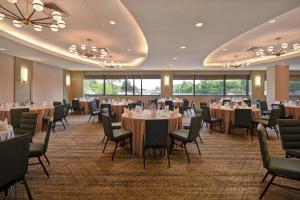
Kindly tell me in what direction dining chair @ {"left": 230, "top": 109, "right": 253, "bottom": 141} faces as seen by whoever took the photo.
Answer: facing away from the viewer and to the left of the viewer

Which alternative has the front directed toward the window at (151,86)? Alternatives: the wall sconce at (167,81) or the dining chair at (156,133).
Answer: the dining chair

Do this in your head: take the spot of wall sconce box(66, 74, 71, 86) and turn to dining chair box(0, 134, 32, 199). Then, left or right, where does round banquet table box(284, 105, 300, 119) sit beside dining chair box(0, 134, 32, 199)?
left

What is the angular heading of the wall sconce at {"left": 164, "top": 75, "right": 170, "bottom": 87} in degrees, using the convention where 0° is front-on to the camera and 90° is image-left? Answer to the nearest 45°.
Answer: approximately 0°

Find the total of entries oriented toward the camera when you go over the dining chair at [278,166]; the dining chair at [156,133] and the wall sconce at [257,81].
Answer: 1

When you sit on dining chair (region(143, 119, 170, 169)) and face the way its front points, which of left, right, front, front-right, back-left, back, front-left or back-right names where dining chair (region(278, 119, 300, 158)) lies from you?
right

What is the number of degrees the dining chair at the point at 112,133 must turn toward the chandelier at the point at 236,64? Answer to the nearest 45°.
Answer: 0° — it already faces it

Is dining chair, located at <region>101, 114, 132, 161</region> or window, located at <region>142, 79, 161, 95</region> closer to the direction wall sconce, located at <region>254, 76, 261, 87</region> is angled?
the dining chair

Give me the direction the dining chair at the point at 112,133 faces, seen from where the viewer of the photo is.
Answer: facing away from the viewer and to the right of the viewer

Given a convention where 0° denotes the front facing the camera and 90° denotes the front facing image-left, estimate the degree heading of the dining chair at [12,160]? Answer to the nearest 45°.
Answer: approximately 135°

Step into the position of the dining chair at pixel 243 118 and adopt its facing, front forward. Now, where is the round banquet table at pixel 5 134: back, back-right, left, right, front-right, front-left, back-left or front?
left

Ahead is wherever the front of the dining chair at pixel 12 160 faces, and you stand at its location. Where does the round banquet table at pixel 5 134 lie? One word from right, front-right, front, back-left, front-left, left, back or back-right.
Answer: front-right

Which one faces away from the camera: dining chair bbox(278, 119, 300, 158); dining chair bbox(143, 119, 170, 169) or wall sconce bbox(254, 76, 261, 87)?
dining chair bbox(143, 119, 170, 169)

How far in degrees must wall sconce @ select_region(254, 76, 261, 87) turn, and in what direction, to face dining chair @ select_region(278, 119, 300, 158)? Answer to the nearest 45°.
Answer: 0° — it already faces it

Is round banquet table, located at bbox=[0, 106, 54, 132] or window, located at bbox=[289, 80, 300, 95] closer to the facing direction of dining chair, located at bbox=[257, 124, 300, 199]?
the window
